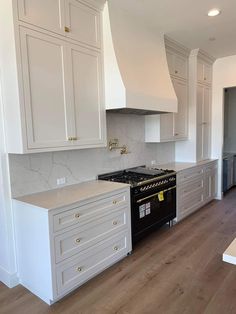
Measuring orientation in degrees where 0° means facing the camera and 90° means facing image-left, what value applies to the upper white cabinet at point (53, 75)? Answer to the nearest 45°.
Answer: approximately 315°

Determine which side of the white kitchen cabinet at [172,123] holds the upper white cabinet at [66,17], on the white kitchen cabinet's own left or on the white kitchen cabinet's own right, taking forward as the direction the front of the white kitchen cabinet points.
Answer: on the white kitchen cabinet's own right

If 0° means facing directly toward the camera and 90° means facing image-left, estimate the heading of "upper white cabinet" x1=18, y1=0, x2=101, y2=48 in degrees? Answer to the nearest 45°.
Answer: approximately 315°

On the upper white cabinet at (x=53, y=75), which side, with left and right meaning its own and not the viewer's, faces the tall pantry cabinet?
left

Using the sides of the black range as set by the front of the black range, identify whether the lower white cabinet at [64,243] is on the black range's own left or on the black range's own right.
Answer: on the black range's own right

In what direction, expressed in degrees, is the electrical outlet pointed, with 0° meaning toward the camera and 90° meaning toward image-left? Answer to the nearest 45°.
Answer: approximately 315°

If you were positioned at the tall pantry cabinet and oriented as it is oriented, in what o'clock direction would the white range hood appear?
The white range hood is roughly at 2 o'clock from the tall pantry cabinet.

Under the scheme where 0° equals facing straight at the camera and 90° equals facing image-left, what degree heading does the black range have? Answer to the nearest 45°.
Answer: approximately 315°

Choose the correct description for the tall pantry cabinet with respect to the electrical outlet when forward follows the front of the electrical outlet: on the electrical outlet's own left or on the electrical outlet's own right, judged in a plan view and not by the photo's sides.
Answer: on the electrical outlet's own left

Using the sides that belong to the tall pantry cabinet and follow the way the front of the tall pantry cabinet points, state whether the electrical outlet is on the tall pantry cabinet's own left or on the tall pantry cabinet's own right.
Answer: on the tall pantry cabinet's own right

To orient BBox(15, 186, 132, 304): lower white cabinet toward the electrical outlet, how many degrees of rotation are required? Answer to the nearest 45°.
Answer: approximately 135° to its left

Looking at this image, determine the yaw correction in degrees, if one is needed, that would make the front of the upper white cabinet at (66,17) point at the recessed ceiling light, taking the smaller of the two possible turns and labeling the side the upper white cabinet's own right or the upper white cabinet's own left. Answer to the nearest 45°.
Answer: approximately 45° to the upper white cabinet's own left

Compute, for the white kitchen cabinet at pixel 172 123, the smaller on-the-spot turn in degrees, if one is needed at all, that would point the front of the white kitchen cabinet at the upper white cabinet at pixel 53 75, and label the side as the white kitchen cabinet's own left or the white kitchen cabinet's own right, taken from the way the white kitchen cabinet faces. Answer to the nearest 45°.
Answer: approximately 90° to the white kitchen cabinet's own right
